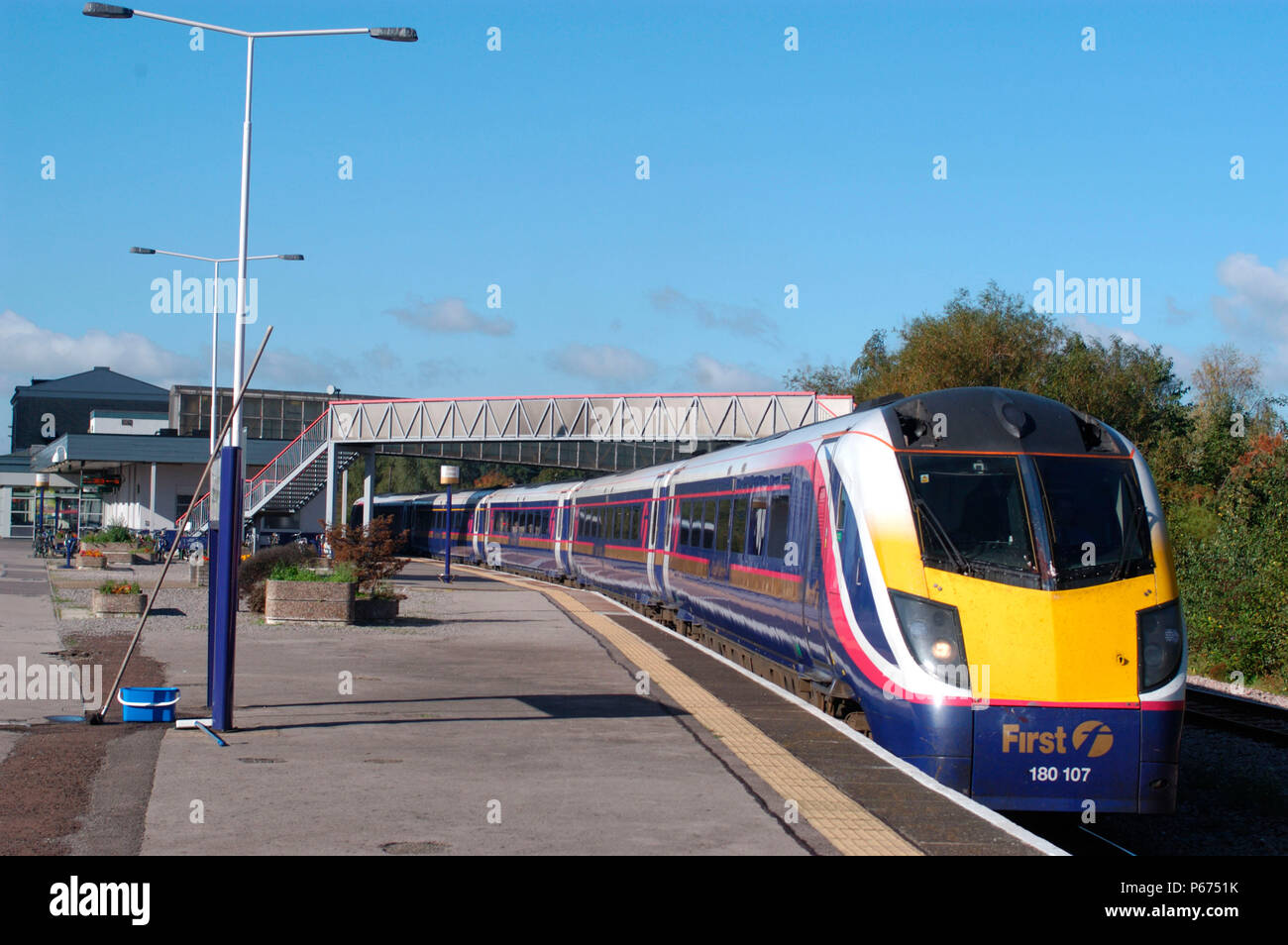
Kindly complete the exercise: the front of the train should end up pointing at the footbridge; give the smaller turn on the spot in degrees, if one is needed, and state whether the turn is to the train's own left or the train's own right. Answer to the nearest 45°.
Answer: approximately 135° to the train's own left

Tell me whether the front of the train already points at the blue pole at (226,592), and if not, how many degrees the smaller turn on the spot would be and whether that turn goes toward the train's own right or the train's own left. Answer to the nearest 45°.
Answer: approximately 135° to the train's own right

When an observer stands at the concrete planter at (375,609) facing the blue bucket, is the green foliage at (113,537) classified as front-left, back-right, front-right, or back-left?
back-right

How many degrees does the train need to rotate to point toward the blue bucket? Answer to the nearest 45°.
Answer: approximately 135° to its right

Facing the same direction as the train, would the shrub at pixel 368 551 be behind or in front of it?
behind

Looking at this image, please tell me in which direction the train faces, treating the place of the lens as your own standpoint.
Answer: facing the viewer and to the right of the viewer

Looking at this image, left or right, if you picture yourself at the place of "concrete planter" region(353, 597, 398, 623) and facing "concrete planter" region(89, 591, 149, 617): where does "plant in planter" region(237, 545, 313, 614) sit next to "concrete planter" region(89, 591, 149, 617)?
right

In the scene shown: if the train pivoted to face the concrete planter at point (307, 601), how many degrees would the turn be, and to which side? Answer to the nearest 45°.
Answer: approximately 180°

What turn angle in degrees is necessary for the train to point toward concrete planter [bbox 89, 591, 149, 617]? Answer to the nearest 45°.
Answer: approximately 180°

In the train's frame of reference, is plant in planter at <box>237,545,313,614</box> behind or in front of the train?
behind
